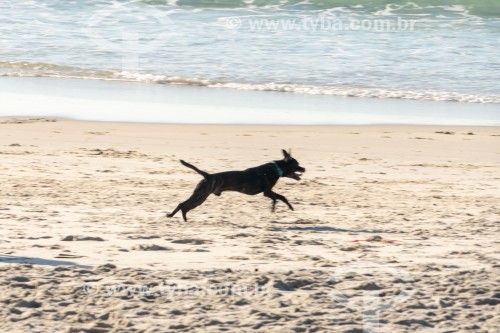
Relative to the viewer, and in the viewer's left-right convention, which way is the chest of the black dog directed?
facing to the right of the viewer
